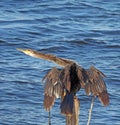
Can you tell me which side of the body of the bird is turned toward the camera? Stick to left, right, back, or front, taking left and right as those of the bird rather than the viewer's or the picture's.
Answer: back
